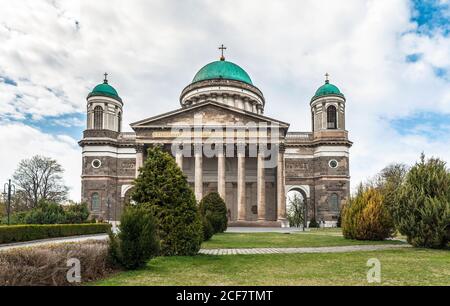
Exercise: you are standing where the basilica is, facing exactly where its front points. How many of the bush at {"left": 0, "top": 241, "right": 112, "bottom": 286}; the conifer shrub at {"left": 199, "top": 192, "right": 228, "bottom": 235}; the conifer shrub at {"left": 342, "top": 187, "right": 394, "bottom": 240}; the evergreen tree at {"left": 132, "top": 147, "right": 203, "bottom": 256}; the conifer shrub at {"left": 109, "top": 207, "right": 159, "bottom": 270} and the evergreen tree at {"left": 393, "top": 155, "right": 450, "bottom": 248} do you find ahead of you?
6

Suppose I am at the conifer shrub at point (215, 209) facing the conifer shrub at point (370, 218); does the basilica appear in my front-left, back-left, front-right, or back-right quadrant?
back-left

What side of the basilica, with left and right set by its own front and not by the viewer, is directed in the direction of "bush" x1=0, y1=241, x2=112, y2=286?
front

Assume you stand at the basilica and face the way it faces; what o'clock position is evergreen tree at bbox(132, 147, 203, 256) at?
The evergreen tree is roughly at 12 o'clock from the basilica.

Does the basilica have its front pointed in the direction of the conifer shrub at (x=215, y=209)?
yes

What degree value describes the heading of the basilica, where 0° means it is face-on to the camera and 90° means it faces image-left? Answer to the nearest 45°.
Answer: approximately 0°

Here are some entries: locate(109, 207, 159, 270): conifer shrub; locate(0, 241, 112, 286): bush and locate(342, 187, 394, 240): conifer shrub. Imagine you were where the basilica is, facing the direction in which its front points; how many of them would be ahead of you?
3

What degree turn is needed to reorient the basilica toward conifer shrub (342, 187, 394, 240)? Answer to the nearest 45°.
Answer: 0° — it already faces it

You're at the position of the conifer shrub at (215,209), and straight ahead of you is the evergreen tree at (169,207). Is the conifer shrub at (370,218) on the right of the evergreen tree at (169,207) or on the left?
left
